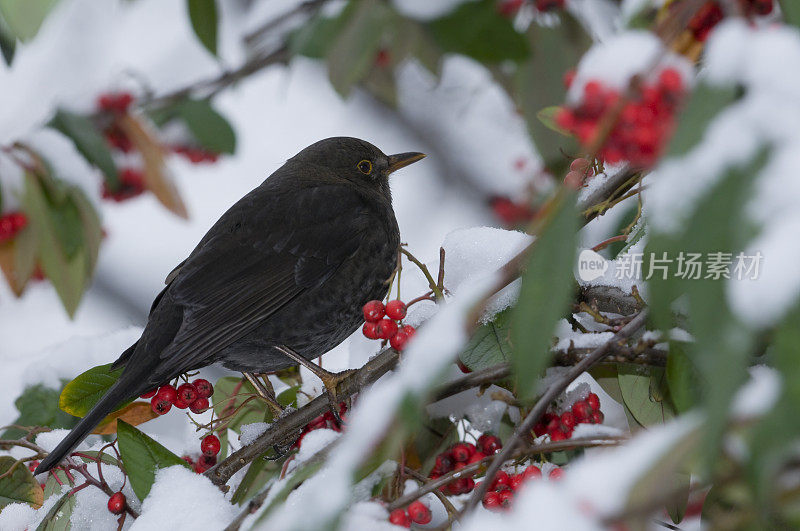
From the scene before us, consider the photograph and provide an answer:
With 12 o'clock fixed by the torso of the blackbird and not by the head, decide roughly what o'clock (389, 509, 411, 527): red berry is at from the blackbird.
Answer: The red berry is roughly at 3 o'clock from the blackbird.

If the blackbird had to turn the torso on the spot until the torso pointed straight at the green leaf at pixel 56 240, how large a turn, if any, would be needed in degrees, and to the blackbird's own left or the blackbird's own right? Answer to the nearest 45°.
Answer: approximately 135° to the blackbird's own left

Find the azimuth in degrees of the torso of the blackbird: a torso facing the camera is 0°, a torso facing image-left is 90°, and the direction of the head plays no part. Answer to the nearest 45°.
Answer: approximately 270°

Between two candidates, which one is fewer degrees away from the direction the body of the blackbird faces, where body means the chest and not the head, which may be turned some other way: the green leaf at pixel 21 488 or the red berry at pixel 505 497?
the red berry

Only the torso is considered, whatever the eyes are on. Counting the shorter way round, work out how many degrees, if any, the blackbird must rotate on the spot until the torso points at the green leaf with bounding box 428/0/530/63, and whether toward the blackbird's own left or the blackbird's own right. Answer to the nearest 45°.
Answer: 0° — it already faces it
